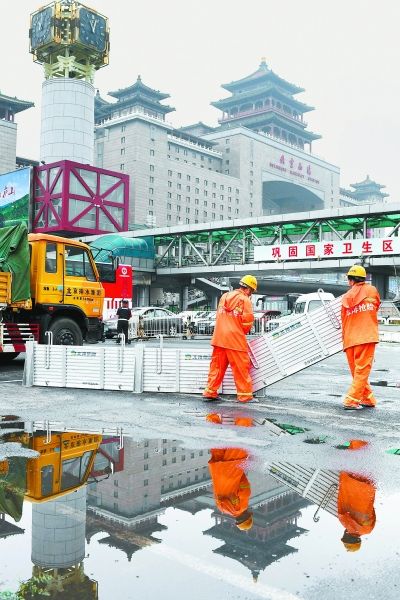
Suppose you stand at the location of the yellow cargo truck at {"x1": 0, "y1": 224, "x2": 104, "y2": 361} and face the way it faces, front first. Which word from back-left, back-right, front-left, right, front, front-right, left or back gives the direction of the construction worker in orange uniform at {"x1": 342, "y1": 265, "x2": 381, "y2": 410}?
front-right

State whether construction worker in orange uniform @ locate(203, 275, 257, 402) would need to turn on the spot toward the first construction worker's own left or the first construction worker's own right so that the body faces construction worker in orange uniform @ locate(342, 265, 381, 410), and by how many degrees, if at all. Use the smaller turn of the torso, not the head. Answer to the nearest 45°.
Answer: approximately 45° to the first construction worker's own right

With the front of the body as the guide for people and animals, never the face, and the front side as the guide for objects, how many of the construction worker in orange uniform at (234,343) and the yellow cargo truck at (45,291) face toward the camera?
0

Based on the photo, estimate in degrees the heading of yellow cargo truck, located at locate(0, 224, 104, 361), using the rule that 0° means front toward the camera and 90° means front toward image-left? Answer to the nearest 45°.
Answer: approximately 270°

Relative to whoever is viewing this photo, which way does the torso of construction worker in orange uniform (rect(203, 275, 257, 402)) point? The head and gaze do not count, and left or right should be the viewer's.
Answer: facing away from the viewer and to the right of the viewer

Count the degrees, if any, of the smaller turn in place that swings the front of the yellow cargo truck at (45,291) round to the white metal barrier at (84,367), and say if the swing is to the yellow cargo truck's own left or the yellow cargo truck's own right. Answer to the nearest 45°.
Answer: approximately 90° to the yellow cargo truck's own right

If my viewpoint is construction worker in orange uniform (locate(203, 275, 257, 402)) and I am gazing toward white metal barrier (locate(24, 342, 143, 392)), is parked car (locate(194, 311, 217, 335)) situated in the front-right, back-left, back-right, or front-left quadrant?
front-right

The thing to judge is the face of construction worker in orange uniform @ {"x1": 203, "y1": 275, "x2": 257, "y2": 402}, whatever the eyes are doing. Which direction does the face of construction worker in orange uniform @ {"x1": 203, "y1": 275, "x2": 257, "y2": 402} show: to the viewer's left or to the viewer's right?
to the viewer's right
